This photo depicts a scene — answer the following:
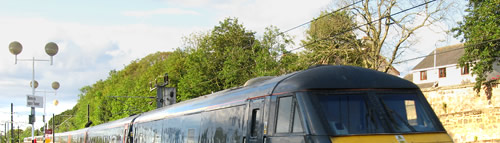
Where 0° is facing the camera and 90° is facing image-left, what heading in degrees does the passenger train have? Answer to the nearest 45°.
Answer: approximately 315°

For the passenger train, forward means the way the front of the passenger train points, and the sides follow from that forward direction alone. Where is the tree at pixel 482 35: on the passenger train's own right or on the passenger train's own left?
on the passenger train's own left

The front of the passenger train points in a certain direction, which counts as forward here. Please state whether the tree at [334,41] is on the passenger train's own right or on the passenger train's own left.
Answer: on the passenger train's own left
